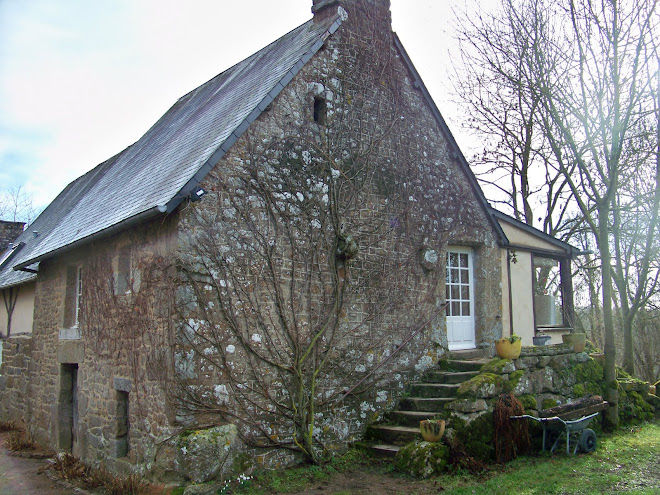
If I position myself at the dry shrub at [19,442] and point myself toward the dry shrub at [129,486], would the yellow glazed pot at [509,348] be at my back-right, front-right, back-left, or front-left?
front-left

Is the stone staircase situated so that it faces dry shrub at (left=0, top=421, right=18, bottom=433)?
no

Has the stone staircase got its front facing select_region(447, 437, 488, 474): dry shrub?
no

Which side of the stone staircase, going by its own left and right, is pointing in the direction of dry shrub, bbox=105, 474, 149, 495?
front

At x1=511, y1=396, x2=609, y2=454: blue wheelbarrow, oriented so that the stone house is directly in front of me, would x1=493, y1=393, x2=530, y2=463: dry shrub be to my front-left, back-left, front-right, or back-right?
front-left

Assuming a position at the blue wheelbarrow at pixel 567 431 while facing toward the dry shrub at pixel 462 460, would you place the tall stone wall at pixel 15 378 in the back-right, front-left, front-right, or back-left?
front-right

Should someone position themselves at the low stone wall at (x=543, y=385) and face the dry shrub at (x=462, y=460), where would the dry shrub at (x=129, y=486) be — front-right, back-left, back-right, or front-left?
front-right

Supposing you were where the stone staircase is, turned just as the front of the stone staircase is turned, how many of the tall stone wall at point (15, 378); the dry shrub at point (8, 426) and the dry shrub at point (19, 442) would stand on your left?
0

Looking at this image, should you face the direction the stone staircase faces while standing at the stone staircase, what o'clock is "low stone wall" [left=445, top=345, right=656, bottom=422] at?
The low stone wall is roughly at 7 o'clock from the stone staircase.

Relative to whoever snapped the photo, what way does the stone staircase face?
facing the viewer and to the left of the viewer

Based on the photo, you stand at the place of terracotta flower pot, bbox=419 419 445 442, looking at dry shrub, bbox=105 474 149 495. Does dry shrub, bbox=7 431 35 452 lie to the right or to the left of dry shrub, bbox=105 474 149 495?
right

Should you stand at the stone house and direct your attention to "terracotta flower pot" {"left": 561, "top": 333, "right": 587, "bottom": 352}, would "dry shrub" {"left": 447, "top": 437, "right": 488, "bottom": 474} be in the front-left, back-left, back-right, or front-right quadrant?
front-right

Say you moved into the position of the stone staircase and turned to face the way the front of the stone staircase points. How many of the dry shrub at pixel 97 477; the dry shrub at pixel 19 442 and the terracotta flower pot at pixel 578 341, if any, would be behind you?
1

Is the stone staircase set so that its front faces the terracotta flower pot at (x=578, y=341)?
no

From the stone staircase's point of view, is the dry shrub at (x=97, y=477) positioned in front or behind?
in front

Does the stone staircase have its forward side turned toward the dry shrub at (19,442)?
no

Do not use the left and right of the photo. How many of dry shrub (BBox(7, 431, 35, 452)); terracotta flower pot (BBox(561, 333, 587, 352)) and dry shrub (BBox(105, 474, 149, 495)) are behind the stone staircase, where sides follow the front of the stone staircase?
1
